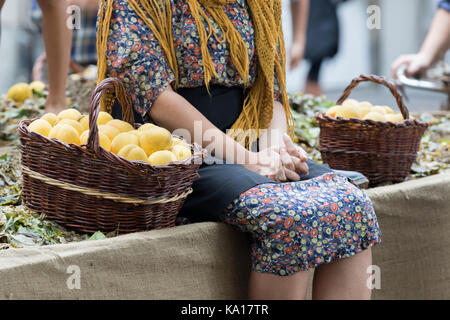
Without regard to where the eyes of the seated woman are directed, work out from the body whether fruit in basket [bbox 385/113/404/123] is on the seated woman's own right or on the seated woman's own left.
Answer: on the seated woman's own left

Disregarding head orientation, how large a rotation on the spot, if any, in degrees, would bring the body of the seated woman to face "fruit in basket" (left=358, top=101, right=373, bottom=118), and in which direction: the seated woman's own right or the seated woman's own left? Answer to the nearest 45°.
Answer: approximately 90° to the seated woman's own left

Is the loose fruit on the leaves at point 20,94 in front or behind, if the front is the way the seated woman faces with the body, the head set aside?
behind

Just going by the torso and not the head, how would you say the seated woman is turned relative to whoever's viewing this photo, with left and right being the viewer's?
facing the viewer and to the right of the viewer

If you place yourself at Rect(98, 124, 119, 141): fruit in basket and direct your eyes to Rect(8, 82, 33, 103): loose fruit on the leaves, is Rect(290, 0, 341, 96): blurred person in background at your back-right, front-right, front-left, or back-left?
front-right

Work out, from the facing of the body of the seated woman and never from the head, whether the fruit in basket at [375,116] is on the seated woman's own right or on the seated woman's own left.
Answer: on the seated woman's own left

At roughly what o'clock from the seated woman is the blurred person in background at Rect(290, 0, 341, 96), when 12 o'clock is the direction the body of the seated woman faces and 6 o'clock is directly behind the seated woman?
The blurred person in background is roughly at 8 o'clock from the seated woman.

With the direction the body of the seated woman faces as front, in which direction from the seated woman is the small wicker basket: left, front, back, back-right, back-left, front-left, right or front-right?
left
